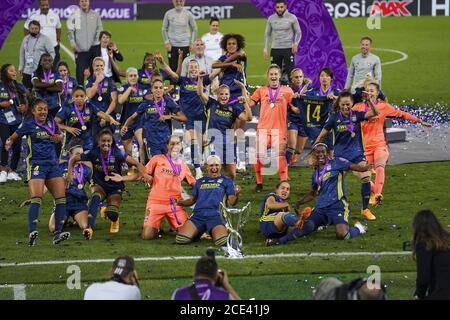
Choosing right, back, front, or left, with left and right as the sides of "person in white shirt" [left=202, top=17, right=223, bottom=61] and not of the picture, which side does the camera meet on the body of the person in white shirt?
front

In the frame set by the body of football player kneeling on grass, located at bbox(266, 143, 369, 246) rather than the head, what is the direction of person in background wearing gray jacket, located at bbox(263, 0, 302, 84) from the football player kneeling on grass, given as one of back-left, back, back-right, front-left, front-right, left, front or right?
back-right

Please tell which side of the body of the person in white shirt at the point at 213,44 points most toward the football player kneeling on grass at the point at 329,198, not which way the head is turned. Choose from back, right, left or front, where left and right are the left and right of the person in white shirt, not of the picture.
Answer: front

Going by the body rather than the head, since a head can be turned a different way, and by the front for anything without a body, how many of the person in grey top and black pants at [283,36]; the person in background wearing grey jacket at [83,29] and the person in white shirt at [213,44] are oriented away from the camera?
0

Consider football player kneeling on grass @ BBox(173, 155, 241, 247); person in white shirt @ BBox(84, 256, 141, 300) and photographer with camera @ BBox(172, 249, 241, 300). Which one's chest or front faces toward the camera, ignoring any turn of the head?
the football player kneeling on grass

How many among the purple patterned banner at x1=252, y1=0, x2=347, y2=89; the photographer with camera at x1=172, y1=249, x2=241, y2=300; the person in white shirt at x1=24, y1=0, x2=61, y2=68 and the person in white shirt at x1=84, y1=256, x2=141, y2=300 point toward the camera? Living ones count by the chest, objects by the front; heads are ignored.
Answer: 2

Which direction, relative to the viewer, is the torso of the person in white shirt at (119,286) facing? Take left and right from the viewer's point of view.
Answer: facing away from the viewer and to the right of the viewer

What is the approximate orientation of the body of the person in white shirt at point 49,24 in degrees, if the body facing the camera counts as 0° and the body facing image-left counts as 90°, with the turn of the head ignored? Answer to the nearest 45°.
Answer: approximately 0°

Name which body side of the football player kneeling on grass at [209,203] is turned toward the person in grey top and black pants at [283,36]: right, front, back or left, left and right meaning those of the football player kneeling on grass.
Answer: back

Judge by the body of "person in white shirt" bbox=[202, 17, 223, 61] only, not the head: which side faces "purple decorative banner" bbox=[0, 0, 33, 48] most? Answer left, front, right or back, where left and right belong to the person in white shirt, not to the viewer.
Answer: right

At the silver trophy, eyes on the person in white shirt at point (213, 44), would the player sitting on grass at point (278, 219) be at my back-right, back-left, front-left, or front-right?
front-right

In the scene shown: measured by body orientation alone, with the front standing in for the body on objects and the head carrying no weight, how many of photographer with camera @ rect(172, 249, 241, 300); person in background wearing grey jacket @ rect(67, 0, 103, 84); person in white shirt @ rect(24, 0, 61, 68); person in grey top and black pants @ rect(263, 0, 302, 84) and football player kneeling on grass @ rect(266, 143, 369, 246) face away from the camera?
1

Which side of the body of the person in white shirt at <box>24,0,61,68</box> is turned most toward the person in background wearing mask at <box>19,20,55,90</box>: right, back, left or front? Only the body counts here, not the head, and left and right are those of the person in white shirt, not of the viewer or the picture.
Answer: front

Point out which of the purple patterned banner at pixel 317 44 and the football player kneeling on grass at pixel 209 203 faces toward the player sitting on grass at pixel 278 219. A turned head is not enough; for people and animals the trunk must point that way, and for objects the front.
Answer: the purple patterned banner

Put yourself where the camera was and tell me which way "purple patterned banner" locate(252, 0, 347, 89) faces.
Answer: facing the viewer

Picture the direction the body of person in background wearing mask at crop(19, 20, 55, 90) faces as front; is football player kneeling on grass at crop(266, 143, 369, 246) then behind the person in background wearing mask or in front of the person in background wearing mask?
in front

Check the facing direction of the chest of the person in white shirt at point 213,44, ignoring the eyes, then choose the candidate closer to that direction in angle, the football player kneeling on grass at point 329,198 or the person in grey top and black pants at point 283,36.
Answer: the football player kneeling on grass

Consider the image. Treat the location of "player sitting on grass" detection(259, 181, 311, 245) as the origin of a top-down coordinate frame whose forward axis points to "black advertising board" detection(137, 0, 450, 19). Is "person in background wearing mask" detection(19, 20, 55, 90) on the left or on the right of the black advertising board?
left
